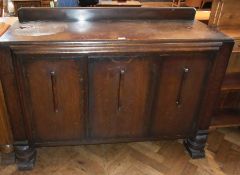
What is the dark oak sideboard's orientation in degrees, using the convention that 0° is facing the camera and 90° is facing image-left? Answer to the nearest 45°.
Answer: approximately 0°
